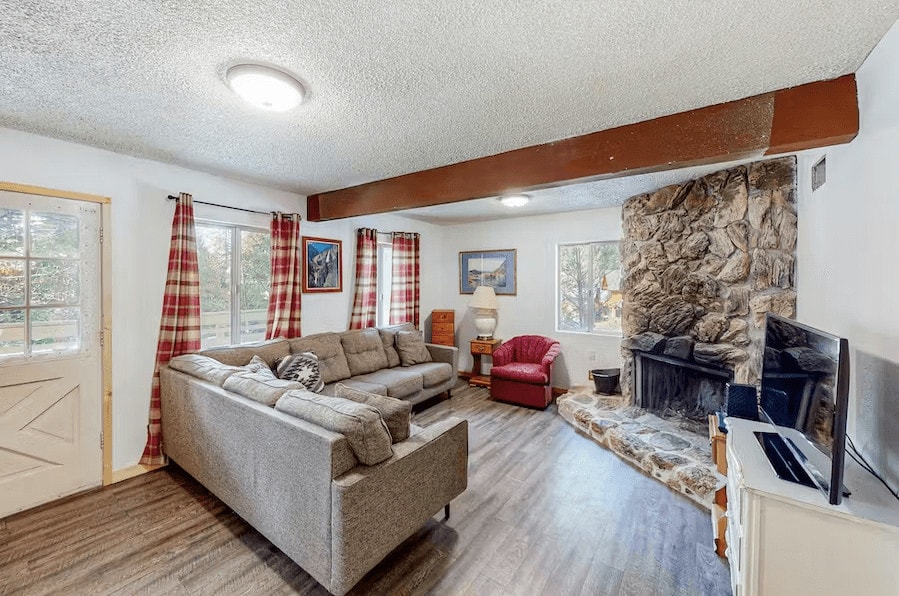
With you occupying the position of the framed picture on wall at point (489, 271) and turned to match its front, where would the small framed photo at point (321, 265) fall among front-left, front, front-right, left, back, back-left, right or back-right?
front

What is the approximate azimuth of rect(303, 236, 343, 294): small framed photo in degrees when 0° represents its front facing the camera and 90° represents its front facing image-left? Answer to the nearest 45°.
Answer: approximately 315°

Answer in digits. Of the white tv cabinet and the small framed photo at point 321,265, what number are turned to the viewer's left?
1

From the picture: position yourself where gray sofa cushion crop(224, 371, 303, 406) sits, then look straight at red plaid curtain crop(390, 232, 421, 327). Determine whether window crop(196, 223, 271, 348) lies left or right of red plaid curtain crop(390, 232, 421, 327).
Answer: left

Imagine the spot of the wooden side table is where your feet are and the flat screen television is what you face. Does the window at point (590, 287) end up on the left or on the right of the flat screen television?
left

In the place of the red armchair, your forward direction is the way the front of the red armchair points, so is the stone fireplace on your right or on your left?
on your left

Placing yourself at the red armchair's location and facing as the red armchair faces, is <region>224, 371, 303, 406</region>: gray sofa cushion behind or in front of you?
in front

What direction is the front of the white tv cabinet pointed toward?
to the viewer's left

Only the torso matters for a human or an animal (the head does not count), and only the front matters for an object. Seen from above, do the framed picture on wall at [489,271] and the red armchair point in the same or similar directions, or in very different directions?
same or similar directions

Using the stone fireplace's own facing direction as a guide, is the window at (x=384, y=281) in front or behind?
in front

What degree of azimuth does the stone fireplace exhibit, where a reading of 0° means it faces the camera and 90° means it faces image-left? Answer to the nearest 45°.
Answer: approximately 45°

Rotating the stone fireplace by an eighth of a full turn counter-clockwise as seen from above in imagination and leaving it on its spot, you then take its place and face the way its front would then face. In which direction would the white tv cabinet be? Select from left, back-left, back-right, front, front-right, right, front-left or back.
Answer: front

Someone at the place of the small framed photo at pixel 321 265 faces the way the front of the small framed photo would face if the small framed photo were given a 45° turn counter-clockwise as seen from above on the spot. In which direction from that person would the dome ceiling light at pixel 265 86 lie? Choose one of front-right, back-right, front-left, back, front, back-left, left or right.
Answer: right

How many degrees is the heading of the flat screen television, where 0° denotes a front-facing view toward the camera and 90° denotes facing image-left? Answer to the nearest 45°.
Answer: approximately 45°

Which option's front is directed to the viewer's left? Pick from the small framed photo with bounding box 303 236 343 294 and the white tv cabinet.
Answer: the white tv cabinet

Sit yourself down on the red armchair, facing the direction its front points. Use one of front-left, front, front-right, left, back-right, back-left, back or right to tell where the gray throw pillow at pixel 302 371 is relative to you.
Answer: front

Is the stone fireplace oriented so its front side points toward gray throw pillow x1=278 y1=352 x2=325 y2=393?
yes
